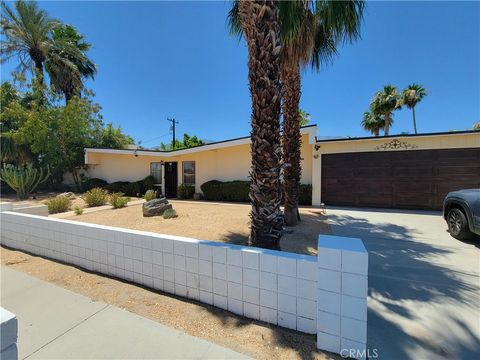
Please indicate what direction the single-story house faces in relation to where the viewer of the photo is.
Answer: facing the viewer

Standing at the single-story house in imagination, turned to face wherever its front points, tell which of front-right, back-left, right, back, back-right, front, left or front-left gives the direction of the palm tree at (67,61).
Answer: right

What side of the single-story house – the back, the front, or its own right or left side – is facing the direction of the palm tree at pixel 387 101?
back

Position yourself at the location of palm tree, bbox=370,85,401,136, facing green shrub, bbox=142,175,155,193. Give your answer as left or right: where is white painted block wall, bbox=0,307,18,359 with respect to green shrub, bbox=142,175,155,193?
left

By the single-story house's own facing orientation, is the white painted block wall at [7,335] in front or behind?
in front

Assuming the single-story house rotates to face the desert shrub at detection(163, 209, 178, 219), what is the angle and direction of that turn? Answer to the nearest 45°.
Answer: approximately 45° to its right

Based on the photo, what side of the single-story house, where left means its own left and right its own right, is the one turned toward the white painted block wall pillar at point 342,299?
front

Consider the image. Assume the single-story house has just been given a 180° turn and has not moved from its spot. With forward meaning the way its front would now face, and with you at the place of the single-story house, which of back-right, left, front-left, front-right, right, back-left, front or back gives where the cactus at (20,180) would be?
left

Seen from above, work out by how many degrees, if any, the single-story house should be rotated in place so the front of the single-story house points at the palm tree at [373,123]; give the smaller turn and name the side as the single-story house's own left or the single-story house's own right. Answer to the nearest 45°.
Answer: approximately 180°

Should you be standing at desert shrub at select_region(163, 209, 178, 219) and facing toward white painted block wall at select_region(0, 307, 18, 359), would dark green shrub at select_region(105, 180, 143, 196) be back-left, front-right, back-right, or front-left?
back-right

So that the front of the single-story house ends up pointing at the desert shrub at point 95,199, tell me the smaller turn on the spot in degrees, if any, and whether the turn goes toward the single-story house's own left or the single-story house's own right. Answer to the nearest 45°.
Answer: approximately 90° to the single-story house's own right

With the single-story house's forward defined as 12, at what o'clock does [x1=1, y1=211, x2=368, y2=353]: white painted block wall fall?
The white painted block wall is roughly at 1 o'clock from the single-story house.

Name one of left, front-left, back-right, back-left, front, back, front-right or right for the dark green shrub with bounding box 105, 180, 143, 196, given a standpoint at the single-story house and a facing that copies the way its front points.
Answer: right

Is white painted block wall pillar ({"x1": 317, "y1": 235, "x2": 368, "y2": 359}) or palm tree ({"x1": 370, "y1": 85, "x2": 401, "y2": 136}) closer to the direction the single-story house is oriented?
the white painted block wall pillar

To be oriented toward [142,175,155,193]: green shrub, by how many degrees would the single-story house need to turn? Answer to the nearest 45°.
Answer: approximately 90° to its right
